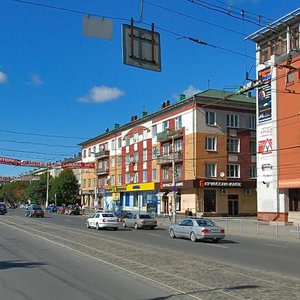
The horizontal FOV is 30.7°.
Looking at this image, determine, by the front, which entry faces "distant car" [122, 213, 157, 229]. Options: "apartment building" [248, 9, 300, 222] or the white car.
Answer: the apartment building

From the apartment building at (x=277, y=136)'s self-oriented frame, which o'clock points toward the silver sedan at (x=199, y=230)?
The silver sedan is roughly at 11 o'clock from the apartment building.

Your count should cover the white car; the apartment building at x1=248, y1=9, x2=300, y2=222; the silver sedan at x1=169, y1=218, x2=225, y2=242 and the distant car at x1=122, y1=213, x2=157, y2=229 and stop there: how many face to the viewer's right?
0

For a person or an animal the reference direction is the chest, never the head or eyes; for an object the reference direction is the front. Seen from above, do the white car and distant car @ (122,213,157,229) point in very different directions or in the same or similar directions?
same or similar directions

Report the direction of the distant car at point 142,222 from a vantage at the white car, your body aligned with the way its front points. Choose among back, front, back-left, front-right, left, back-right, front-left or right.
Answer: right

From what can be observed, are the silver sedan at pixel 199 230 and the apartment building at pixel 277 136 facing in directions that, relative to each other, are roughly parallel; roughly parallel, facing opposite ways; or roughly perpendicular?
roughly perpendicular

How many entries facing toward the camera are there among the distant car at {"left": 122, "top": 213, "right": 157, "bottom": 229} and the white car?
0

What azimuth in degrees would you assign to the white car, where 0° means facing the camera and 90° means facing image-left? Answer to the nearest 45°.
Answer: approximately 135°

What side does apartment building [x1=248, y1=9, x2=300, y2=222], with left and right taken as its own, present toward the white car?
front

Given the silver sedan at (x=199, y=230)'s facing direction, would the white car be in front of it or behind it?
in front

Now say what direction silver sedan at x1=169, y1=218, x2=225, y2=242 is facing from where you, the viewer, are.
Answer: facing away from the viewer and to the left of the viewer

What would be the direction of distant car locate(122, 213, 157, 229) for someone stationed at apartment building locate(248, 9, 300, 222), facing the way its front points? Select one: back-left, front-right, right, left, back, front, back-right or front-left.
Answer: front

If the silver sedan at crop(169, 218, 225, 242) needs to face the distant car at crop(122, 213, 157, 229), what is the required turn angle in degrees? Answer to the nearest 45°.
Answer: approximately 45° to its right

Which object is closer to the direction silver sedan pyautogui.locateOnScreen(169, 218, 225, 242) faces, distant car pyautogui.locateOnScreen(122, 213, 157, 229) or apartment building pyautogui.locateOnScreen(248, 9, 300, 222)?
the distant car
